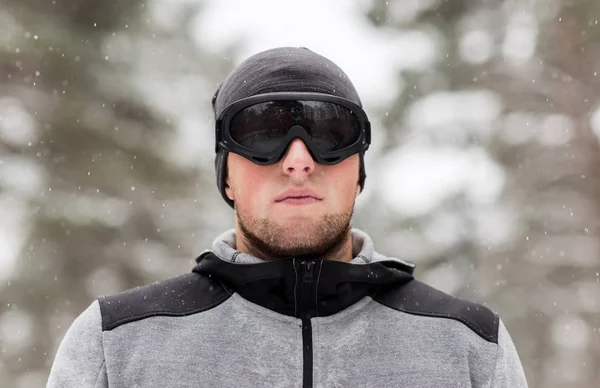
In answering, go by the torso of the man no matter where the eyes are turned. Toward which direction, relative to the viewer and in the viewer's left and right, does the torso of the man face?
facing the viewer

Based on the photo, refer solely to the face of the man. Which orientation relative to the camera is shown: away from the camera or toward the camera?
toward the camera
